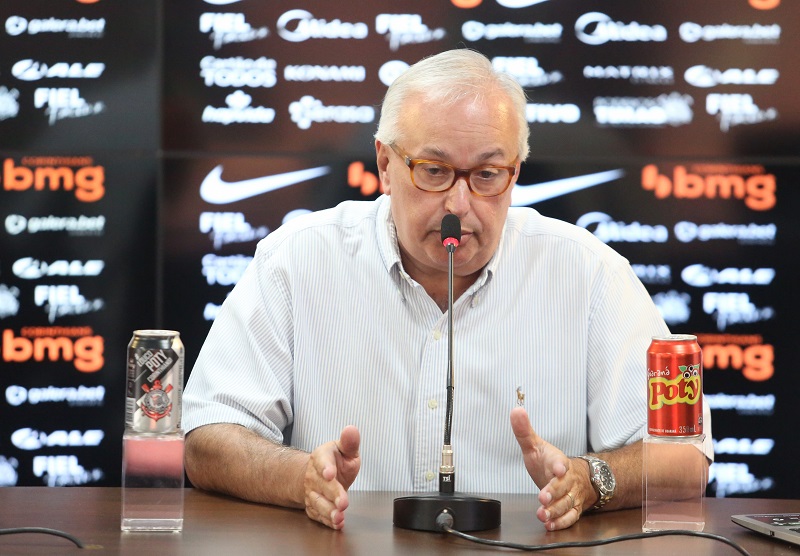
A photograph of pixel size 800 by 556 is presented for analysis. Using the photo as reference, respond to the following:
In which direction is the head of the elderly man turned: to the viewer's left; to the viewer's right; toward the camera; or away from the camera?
toward the camera

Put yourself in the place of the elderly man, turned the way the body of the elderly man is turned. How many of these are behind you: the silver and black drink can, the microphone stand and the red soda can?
0

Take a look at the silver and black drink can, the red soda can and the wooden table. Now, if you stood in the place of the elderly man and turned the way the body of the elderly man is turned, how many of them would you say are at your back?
0

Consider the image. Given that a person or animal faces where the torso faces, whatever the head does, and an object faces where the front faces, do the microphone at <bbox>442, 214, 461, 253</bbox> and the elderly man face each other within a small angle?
yes

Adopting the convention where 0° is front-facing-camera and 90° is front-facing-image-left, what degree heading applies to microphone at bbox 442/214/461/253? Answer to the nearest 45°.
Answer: approximately 180°

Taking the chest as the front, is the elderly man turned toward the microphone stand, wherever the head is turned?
yes

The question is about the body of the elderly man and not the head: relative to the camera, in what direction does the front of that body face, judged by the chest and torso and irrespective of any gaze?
toward the camera

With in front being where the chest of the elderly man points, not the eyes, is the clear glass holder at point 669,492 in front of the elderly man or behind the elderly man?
in front

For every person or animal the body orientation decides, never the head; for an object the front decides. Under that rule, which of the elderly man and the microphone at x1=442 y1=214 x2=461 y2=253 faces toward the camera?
the elderly man

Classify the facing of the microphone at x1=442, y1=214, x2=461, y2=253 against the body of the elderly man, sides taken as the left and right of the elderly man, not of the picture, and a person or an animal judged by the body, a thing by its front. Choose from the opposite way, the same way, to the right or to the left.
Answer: the opposite way

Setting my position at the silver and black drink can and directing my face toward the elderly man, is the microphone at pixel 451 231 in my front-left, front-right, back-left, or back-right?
front-right

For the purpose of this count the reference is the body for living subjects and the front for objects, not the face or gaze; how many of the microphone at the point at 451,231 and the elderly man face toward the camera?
1
